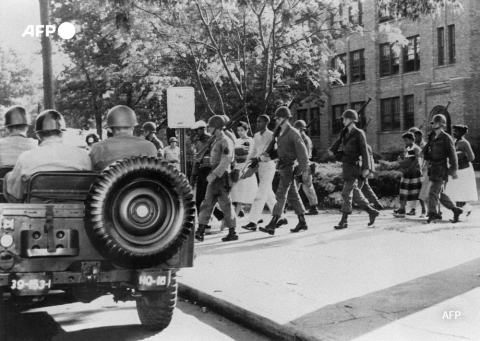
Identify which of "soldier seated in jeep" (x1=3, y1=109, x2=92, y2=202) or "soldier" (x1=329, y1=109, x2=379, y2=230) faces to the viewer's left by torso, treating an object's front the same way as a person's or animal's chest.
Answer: the soldier

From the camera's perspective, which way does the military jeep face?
away from the camera

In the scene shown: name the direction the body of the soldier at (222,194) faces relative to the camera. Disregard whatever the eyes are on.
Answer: to the viewer's left

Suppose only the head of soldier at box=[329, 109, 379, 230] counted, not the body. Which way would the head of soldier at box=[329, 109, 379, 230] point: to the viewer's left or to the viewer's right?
to the viewer's left

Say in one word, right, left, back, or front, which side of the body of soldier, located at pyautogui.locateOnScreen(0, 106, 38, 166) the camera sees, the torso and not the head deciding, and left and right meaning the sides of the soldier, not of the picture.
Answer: back

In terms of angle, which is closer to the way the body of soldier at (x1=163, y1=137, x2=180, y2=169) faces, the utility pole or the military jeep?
the military jeep

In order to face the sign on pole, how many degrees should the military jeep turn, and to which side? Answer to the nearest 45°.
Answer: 0° — it already faces it

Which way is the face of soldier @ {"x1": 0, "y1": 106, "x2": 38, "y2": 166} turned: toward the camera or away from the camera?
away from the camera

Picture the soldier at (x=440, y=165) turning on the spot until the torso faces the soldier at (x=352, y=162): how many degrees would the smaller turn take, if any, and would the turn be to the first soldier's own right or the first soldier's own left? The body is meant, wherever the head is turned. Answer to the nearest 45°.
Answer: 0° — they already face them

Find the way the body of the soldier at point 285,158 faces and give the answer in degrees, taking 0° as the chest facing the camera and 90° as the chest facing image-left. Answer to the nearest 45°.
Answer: approximately 90°

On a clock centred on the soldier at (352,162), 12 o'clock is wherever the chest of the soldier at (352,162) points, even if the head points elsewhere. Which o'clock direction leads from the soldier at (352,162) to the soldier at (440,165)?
the soldier at (440,165) is roughly at 5 o'clock from the soldier at (352,162).
